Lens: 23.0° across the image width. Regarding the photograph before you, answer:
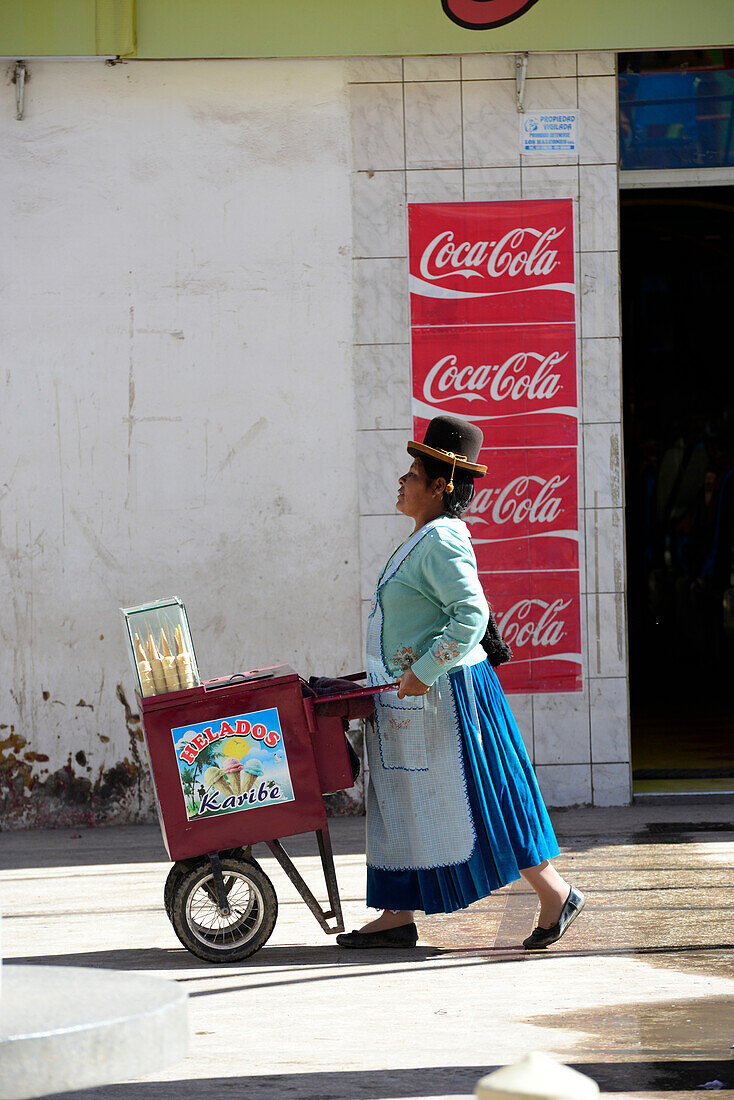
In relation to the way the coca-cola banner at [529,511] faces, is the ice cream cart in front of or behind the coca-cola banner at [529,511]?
in front

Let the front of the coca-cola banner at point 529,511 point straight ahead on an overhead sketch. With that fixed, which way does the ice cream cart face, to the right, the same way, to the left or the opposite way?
to the right

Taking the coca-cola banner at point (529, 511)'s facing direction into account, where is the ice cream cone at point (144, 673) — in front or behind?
in front

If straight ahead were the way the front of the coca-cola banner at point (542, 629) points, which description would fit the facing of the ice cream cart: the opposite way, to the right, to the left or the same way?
to the right

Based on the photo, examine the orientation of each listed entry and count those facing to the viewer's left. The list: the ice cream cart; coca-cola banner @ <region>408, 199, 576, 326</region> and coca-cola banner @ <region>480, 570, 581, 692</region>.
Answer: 1

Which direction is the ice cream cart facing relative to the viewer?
to the viewer's left

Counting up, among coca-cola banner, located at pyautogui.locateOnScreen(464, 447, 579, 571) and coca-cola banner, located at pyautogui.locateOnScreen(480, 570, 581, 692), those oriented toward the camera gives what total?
2

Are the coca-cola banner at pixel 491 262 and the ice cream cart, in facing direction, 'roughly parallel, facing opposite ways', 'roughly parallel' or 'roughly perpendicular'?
roughly perpendicular

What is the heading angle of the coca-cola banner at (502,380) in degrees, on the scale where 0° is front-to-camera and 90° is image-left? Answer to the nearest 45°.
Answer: approximately 0°
